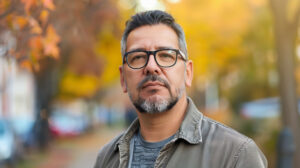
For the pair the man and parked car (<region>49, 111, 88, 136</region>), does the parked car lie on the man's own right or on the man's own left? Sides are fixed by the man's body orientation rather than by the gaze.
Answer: on the man's own right

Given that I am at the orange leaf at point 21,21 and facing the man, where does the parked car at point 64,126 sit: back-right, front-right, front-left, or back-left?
back-left

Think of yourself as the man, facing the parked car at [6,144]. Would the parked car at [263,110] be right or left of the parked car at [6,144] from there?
right

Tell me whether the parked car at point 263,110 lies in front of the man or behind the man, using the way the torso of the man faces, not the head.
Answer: behind

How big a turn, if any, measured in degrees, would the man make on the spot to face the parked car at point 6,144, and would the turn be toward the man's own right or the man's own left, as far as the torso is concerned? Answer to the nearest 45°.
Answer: approximately 90° to the man's own right

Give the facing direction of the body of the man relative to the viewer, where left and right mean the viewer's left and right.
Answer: facing the viewer and to the left of the viewer
